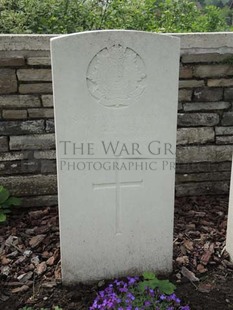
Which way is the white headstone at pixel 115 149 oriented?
toward the camera

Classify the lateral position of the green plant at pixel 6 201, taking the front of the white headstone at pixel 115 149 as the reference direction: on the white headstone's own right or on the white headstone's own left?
on the white headstone's own right

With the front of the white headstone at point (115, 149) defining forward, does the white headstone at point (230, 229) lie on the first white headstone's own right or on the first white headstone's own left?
on the first white headstone's own left
